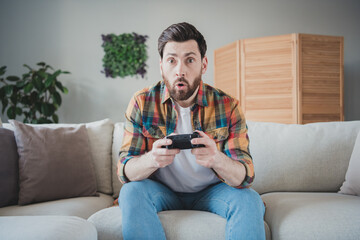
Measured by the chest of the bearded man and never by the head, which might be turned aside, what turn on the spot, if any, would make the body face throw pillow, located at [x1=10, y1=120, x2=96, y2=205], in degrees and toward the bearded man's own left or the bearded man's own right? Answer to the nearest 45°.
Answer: approximately 90° to the bearded man's own right

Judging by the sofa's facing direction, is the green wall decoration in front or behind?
behind

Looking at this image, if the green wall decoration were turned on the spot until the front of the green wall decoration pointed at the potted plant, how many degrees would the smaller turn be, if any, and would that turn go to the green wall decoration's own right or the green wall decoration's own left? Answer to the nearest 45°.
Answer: approximately 45° to the green wall decoration's own right

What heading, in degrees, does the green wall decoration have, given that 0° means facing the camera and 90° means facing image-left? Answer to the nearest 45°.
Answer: approximately 0°

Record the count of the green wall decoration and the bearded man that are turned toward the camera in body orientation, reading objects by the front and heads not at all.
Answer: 2

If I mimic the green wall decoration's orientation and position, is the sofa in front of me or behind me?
in front

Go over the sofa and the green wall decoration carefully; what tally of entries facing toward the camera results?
2

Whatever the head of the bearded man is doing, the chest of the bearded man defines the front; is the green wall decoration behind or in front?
behind
